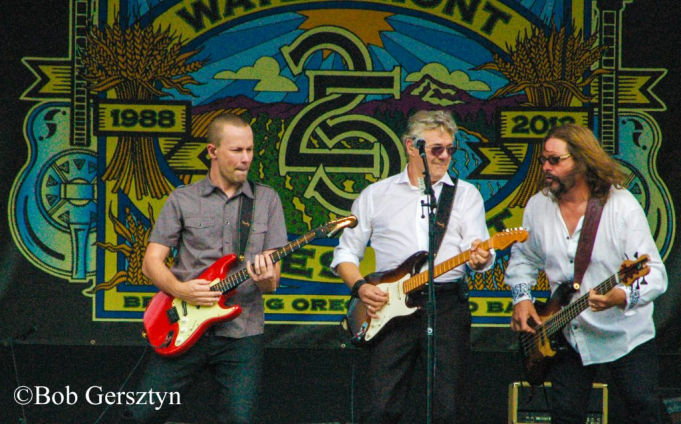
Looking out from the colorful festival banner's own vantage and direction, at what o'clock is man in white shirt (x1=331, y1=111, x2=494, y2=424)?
The man in white shirt is roughly at 11 o'clock from the colorful festival banner.

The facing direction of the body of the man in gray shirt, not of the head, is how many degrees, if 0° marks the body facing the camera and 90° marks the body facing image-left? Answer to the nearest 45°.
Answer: approximately 315°

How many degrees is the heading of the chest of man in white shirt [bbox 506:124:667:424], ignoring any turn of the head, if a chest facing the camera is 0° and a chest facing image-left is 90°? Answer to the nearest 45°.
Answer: approximately 45°

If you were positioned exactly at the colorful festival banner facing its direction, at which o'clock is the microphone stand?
The microphone stand is roughly at 11 o'clock from the colorful festival banner.

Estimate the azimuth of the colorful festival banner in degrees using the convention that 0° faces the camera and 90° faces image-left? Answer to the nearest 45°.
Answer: approximately 0°

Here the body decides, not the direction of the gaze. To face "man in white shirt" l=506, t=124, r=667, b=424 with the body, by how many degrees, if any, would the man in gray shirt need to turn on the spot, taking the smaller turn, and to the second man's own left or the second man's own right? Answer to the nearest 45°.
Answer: approximately 45° to the second man's own left

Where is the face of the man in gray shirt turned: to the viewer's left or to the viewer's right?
to the viewer's right
